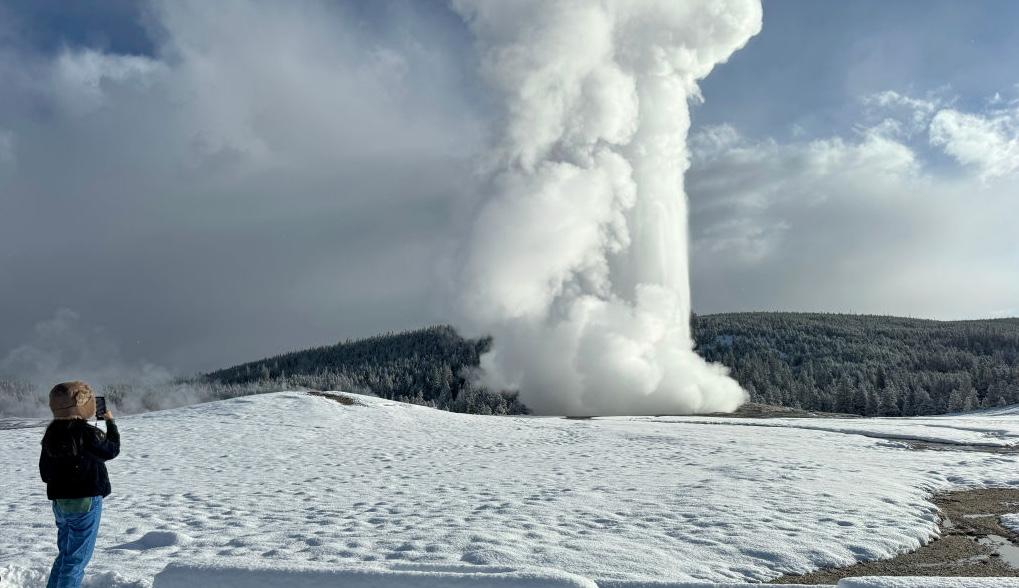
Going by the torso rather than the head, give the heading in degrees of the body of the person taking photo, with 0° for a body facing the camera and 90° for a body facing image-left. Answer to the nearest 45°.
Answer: approximately 225°
